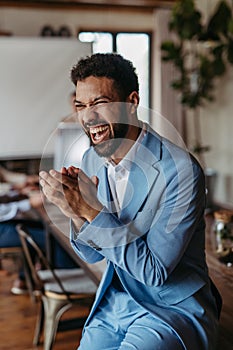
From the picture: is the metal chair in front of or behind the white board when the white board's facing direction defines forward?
in front

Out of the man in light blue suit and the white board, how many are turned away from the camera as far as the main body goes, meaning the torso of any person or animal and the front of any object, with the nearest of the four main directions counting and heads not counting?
0

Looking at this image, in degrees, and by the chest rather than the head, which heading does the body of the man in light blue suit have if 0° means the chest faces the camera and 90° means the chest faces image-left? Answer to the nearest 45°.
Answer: approximately 45°

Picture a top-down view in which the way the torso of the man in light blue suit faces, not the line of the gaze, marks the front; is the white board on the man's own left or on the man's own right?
on the man's own right

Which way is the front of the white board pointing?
toward the camera

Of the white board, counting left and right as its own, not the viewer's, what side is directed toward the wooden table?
front
